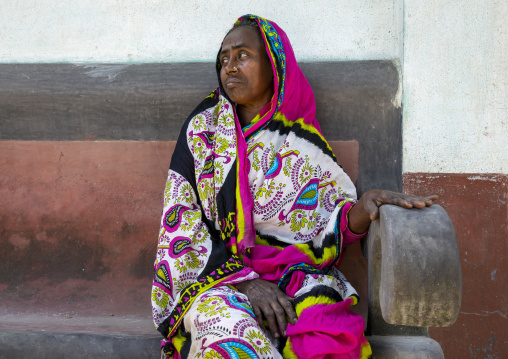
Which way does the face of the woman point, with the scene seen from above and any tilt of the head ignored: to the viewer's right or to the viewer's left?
to the viewer's left

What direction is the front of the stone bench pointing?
toward the camera
